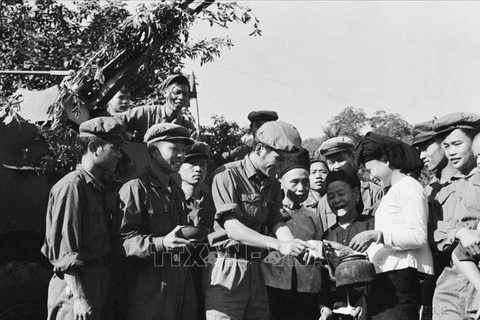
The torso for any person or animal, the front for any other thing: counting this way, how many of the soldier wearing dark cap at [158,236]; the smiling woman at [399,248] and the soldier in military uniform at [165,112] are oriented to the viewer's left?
1

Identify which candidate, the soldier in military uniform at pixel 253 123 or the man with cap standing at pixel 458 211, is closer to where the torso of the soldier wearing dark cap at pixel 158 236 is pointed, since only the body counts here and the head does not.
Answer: the man with cap standing

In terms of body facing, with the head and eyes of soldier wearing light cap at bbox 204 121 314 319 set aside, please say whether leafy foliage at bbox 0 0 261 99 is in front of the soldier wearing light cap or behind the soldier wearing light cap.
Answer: behind

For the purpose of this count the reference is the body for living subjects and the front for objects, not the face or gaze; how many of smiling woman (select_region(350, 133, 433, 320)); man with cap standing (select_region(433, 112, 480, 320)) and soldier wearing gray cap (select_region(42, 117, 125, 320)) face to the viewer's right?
1

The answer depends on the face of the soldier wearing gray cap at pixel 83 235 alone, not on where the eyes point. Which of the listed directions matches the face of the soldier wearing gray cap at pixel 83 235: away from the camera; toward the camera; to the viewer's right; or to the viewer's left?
to the viewer's right

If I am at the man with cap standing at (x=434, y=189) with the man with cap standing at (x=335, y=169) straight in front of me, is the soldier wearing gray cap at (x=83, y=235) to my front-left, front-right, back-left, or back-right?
front-left

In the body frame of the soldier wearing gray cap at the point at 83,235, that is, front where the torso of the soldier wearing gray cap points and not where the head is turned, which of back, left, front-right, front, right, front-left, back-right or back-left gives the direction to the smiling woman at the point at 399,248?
front

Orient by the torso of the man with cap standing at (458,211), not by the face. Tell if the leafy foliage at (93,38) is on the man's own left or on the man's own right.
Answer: on the man's own right

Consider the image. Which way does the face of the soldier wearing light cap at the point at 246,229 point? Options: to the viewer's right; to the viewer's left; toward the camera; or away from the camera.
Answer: to the viewer's right

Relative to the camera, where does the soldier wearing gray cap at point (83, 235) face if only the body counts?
to the viewer's right

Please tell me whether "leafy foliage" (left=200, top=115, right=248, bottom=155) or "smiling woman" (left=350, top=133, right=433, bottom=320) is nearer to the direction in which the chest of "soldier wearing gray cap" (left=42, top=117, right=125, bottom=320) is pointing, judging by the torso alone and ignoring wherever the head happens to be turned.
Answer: the smiling woman

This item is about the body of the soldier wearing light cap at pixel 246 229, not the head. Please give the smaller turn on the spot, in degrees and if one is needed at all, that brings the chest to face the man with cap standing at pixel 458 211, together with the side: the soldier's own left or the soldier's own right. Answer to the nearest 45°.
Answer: approximately 45° to the soldier's own left

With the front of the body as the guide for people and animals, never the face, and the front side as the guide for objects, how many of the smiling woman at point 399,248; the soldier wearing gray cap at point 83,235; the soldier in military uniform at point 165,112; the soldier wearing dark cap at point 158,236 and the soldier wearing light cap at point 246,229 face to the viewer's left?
1

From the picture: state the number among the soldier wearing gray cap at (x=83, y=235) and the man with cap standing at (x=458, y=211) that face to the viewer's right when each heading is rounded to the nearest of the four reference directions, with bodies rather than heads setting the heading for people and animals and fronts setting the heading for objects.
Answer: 1

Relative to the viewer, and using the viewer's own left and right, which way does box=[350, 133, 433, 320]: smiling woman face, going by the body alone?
facing to the left of the viewer

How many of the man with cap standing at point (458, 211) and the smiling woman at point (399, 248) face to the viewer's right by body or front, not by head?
0
